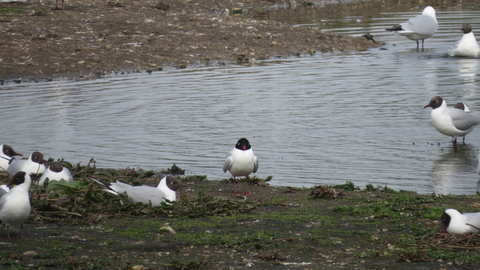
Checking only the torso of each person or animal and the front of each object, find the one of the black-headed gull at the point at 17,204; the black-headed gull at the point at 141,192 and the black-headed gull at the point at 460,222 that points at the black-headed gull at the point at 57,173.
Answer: the black-headed gull at the point at 460,222

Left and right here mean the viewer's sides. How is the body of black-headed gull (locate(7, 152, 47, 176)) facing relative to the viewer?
facing to the right of the viewer

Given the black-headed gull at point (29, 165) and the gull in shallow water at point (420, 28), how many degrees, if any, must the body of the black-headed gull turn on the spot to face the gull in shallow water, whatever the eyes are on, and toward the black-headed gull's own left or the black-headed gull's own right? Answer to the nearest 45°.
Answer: approximately 45° to the black-headed gull's own left

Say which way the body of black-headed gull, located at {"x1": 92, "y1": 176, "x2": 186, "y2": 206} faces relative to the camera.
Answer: to the viewer's right

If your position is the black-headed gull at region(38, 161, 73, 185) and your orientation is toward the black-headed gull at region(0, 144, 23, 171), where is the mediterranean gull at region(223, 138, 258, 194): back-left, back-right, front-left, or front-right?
back-right

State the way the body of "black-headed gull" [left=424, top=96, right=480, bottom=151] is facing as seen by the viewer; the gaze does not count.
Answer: to the viewer's left

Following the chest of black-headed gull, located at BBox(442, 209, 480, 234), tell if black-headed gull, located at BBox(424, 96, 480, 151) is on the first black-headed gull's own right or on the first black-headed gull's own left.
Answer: on the first black-headed gull's own right

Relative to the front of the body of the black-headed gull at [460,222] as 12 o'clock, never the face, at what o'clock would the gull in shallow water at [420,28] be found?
The gull in shallow water is roughly at 3 o'clock from the black-headed gull.

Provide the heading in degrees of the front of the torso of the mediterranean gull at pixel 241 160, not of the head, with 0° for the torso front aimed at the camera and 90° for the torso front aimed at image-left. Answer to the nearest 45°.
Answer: approximately 0°

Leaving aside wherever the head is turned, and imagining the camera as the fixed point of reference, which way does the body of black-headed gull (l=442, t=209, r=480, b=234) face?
to the viewer's left

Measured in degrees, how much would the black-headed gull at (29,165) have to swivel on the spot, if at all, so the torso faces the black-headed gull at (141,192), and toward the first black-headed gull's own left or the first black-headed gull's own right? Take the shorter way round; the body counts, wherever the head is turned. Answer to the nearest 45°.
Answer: approximately 45° to the first black-headed gull's own right

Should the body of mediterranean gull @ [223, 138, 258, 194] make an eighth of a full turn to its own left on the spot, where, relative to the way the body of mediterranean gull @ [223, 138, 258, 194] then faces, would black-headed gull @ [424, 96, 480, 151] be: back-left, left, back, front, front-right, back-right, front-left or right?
left

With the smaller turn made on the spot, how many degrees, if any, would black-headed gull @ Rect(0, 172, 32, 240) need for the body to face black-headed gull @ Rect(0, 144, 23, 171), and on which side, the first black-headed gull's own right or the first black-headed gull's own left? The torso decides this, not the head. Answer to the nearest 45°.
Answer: approximately 135° to the first black-headed gull's own left
